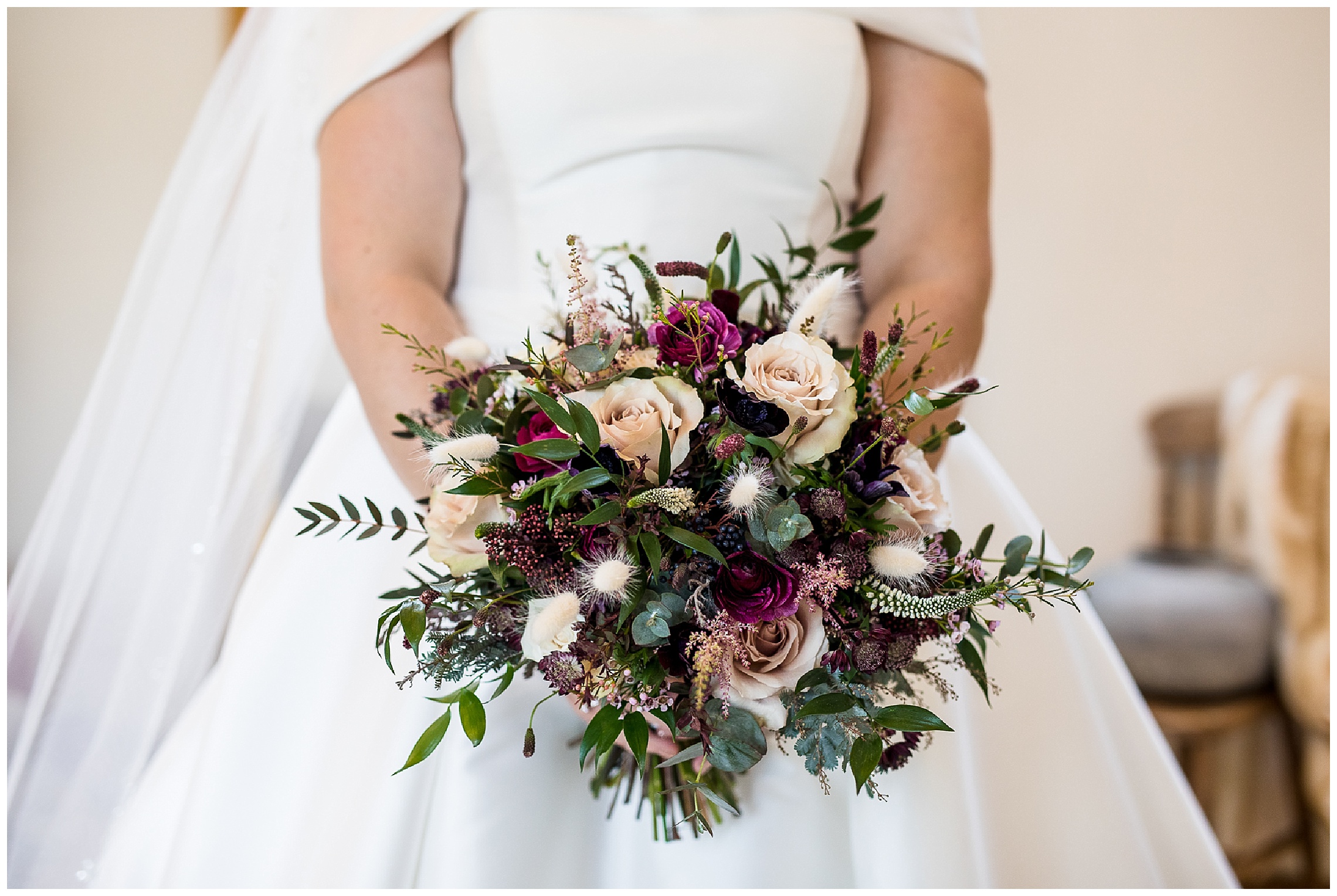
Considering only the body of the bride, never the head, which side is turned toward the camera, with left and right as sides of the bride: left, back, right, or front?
front
